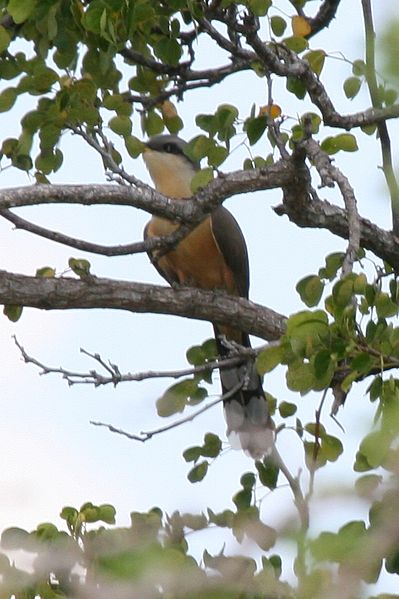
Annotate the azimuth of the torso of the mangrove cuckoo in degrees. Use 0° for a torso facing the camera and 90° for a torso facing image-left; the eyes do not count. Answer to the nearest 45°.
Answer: approximately 45°
